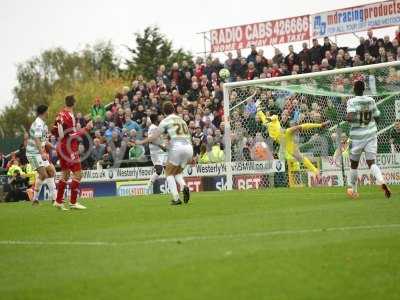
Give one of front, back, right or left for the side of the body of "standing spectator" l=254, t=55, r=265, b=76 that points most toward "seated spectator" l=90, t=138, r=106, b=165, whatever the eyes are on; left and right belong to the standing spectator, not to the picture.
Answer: right

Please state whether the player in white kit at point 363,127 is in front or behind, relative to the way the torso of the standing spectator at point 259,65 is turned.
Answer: in front

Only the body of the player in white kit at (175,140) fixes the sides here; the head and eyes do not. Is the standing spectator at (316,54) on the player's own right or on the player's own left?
on the player's own right

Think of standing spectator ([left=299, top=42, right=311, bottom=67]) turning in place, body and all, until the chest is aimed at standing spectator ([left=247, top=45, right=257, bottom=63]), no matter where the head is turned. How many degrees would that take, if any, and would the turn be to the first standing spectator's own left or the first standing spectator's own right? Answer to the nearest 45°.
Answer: approximately 135° to the first standing spectator's own right

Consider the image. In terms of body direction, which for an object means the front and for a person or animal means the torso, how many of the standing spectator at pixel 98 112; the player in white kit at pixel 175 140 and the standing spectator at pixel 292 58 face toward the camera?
2

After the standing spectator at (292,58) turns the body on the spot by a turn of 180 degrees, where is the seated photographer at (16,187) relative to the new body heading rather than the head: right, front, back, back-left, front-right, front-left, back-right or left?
left

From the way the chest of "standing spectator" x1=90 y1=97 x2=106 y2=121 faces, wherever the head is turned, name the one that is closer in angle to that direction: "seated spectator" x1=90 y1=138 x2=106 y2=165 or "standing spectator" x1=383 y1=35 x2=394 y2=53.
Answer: the seated spectator

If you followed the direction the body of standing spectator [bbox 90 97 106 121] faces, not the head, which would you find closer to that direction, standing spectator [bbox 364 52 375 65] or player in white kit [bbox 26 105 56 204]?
the player in white kit

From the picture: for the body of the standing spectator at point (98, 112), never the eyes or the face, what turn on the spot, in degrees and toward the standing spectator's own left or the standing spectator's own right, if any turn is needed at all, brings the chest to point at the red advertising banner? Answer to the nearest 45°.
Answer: approximately 90° to the standing spectator's own left

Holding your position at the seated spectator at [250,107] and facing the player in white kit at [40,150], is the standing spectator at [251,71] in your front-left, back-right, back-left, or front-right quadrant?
back-right
